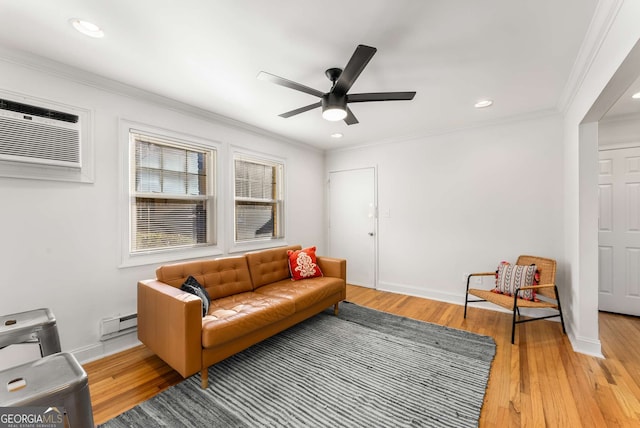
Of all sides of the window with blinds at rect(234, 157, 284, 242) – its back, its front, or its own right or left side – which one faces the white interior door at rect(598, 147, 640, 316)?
front

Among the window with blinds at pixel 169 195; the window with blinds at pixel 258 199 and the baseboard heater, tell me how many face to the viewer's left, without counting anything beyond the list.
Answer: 0

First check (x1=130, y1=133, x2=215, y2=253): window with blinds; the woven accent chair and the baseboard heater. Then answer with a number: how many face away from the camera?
0

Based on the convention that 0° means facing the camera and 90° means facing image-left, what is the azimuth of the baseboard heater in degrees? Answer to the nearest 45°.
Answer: approximately 315°

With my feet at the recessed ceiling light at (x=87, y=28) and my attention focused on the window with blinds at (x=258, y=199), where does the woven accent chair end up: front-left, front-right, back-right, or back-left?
front-right

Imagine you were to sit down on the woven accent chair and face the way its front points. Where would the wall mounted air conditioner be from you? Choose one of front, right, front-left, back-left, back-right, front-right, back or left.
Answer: front

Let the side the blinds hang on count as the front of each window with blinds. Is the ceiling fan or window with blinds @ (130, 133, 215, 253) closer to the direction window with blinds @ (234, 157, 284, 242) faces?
the ceiling fan

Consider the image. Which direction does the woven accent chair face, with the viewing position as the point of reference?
facing the viewer and to the left of the viewer

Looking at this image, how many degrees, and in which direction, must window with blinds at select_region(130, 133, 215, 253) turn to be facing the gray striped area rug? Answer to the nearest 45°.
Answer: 0° — it already faces it

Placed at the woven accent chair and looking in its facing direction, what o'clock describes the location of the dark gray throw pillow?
The dark gray throw pillow is roughly at 12 o'clock from the woven accent chair.

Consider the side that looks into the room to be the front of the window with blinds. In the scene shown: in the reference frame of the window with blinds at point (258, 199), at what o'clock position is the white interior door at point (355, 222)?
The white interior door is roughly at 10 o'clock from the window with blinds.

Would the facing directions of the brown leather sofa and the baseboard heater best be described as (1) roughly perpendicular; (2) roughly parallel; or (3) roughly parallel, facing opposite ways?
roughly parallel

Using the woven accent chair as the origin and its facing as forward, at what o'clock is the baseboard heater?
The baseboard heater is roughly at 12 o'clock from the woven accent chair.

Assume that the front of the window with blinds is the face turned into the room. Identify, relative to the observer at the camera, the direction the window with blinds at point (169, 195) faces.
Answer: facing the viewer and to the right of the viewer

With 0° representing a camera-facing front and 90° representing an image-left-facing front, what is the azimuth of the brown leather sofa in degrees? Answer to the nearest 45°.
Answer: approximately 315°

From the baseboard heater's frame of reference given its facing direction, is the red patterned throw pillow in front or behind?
in front
